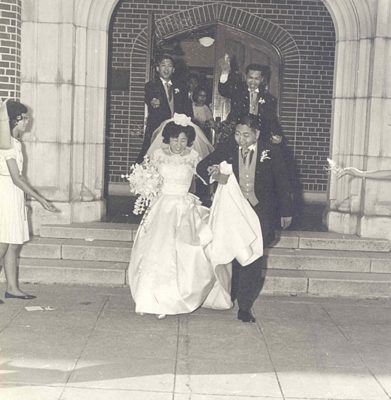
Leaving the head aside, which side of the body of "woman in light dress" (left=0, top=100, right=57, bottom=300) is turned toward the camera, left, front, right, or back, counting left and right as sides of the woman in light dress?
right

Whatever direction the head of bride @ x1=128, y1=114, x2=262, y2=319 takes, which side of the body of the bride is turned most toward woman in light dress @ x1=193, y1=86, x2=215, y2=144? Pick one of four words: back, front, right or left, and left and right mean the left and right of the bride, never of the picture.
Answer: back

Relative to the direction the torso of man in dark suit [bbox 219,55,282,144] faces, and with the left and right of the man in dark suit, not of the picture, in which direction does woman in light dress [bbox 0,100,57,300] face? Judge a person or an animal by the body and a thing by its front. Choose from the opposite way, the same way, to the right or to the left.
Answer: to the left

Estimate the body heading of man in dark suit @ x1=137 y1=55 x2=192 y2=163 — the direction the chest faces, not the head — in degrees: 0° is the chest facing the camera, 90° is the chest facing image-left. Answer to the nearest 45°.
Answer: approximately 0°

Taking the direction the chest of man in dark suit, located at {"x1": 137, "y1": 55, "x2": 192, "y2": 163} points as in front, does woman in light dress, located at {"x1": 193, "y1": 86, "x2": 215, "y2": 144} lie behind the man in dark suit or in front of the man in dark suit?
behind

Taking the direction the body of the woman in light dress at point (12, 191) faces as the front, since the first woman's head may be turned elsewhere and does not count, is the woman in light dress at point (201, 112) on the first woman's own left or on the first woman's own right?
on the first woman's own left

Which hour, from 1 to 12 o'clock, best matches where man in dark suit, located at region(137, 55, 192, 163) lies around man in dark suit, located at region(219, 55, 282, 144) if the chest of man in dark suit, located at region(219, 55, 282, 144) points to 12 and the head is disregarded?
man in dark suit, located at region(137, 55, 192, 163) is roughly at 4 o'clock from man in dark suit, located at region(219, 55, 282, 144).

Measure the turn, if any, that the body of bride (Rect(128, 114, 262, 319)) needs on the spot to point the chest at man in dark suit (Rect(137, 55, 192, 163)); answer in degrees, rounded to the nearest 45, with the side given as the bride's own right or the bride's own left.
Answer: approximately 180°

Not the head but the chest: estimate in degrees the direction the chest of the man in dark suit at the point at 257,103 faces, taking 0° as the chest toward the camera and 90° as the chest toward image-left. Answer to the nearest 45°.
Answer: approximately 0°
